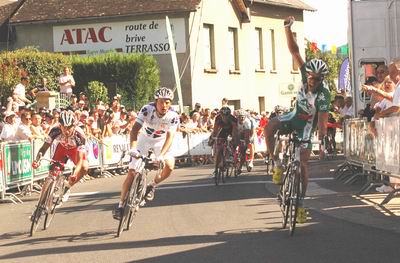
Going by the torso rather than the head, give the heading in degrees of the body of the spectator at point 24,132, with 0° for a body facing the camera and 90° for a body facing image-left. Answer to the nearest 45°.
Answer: approximately 315°

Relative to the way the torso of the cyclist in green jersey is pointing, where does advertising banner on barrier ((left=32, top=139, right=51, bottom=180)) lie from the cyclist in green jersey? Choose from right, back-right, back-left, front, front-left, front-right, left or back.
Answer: back-right

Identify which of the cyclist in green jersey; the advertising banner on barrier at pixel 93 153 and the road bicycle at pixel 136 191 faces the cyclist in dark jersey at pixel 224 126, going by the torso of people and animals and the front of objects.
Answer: the advertising banner on barrier
